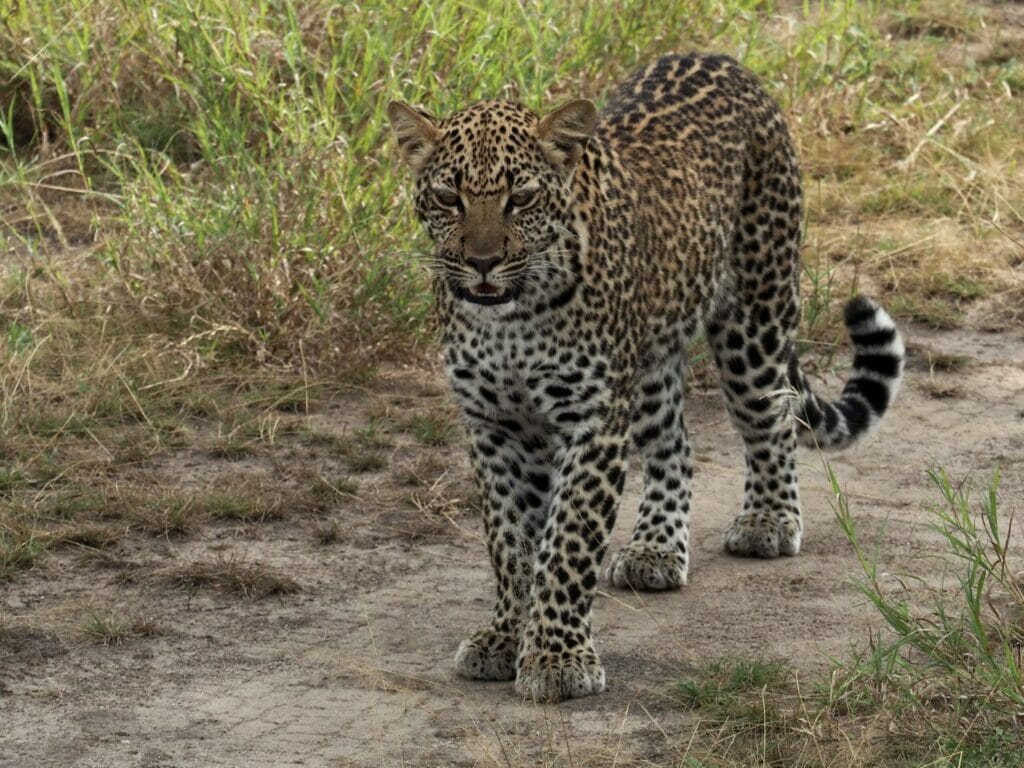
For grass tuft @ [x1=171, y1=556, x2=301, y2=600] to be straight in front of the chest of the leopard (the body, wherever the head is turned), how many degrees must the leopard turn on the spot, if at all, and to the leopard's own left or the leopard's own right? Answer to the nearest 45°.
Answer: approximately 45° to the leopard's own right

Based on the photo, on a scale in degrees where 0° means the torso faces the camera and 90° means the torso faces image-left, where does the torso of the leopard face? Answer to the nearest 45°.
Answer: approximately 45°
